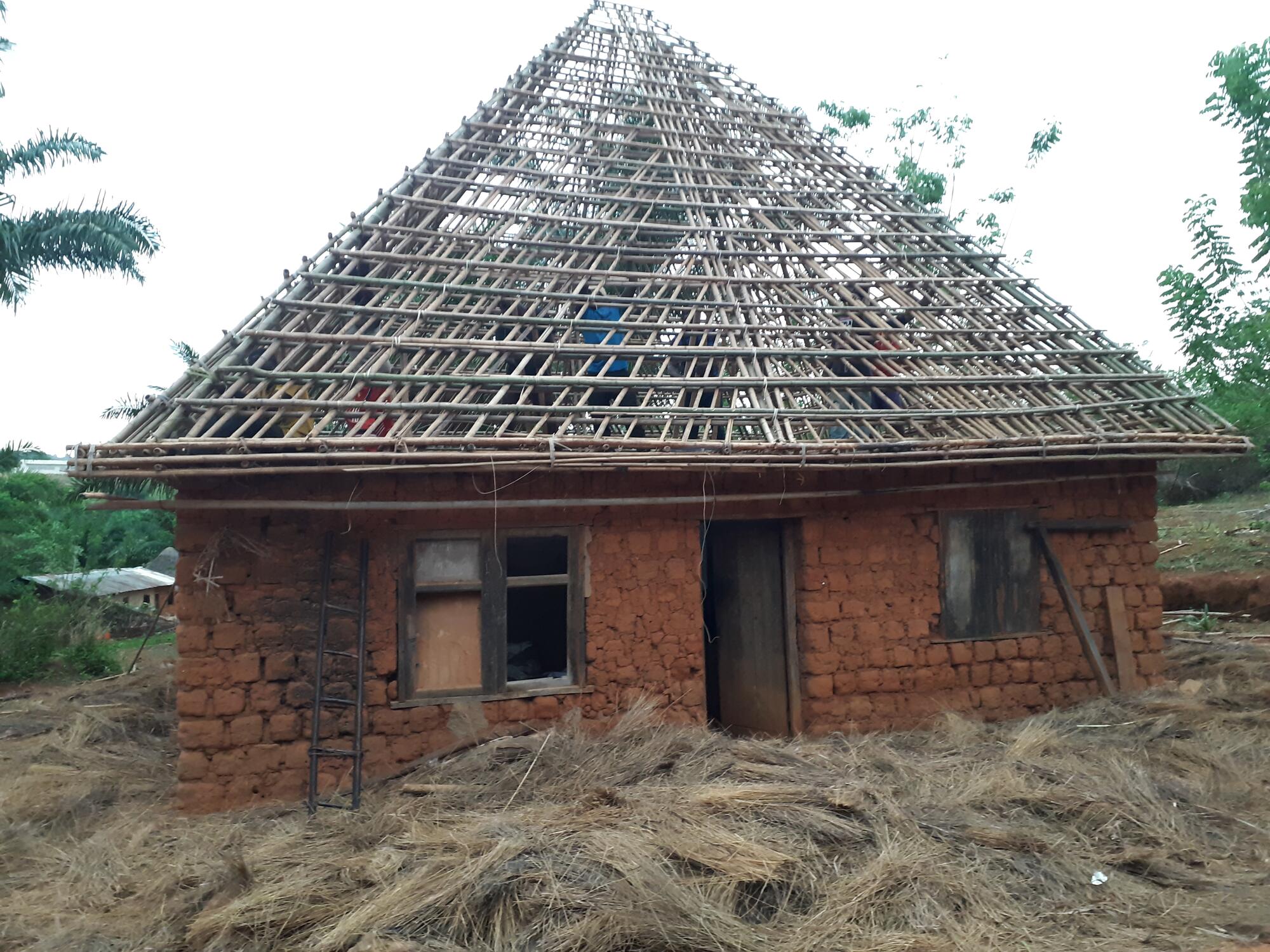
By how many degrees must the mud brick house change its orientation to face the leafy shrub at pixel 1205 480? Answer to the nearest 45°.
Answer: approximately 135° to its left

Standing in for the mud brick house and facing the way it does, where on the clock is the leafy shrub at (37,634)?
The leafy shrub is roughly at 4 o'clock from the mud brick house.

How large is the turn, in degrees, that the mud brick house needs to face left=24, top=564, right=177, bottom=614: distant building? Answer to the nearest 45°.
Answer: approximately 135° to its right

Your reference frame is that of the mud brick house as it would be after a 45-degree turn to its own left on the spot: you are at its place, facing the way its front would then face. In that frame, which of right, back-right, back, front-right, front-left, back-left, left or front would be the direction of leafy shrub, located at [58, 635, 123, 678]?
back

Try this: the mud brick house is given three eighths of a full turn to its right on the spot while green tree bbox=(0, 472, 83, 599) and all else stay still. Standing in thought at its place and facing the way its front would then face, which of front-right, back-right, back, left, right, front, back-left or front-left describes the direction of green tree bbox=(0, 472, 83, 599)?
front

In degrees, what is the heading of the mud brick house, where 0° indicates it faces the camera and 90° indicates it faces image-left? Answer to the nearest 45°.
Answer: approximately 0°

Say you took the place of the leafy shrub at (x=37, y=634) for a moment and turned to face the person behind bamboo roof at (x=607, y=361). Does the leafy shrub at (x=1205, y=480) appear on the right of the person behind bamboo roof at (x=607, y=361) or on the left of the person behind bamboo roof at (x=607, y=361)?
left

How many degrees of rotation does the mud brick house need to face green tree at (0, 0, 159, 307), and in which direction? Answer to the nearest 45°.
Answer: approximately 135° to its right
